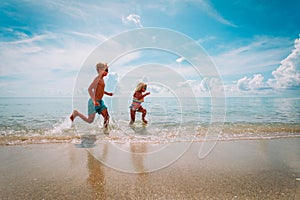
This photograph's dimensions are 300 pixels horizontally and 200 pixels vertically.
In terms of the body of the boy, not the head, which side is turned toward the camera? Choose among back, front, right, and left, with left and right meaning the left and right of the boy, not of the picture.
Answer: right
